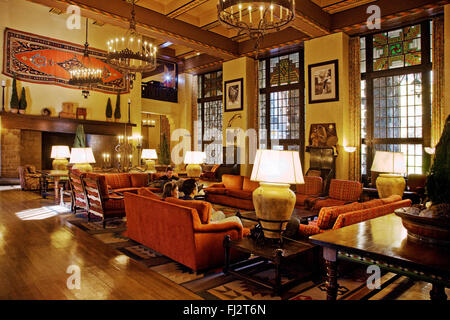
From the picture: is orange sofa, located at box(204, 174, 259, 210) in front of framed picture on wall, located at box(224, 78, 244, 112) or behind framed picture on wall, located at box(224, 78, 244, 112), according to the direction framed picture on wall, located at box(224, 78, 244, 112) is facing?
in front

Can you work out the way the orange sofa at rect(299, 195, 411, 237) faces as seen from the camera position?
facing away from the viewer and to the left of the viewer

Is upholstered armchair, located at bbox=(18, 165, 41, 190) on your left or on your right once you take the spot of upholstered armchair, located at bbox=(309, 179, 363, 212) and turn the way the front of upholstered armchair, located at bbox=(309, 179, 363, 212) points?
on your right

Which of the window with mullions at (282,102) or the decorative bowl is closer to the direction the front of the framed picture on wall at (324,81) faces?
the decorative bowl

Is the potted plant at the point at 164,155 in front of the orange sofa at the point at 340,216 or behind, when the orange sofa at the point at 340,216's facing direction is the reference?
in front

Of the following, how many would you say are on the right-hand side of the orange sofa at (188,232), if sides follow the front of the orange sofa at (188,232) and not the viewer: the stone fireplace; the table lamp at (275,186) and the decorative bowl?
2

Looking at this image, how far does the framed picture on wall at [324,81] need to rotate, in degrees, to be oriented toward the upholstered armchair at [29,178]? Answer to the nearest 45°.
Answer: approximately 45° to its right

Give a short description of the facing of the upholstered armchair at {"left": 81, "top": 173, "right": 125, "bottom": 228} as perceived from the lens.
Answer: facing away from the viewer and to the right of the viewer

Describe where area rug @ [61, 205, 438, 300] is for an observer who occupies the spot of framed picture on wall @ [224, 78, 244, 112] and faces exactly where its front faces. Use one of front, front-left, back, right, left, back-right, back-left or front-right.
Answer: front-left

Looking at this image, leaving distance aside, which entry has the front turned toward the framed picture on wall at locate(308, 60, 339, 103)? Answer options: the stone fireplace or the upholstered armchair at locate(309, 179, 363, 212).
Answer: the stone fireplace

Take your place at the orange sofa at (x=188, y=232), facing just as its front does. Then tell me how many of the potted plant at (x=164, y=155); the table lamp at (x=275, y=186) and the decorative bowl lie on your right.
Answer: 2

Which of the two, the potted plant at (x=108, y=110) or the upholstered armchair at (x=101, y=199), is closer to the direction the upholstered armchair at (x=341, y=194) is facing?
the upholstered armchair

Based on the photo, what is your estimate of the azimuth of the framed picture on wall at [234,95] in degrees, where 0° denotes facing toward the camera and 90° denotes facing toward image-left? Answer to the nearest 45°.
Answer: approximately 45°

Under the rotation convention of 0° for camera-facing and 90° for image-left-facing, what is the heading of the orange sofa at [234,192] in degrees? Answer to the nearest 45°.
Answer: approximately 45°

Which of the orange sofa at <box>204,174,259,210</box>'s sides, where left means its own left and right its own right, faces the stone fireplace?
right

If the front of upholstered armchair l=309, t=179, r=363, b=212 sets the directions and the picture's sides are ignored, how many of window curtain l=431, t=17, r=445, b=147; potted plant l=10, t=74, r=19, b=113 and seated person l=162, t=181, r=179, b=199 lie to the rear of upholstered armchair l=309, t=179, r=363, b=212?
1
